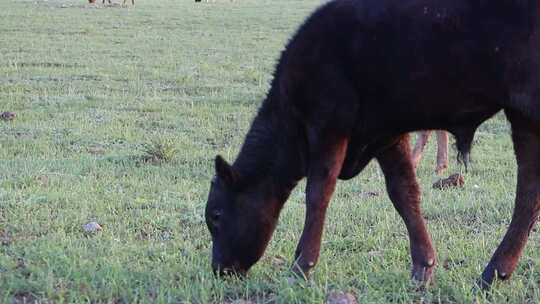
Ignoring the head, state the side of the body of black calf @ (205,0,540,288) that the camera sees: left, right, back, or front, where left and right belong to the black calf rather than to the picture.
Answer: left

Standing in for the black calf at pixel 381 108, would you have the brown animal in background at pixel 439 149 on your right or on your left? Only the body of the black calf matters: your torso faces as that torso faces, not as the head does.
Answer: on your right
